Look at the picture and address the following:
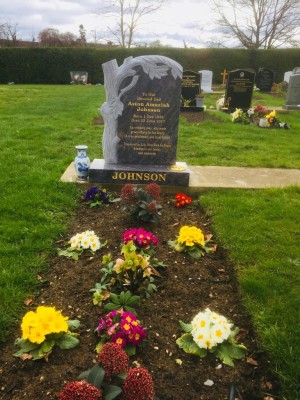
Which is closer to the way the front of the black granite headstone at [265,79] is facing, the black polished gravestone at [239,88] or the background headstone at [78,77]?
the black polished gravestone

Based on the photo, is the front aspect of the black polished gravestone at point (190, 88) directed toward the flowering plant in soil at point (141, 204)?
yes

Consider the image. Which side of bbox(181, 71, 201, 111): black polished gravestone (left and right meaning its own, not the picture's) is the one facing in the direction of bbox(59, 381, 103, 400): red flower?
front

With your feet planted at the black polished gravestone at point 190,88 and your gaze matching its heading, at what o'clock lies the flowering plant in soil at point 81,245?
The flowering plant in soil is roughly at 12 o'clock from the black polished gravestone.

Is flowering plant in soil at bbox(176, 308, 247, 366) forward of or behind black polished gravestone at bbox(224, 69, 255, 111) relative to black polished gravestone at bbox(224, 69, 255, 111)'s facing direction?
forward

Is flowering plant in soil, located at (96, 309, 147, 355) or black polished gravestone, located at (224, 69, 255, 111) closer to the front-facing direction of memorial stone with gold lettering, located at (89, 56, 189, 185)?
the flowering plant in soil

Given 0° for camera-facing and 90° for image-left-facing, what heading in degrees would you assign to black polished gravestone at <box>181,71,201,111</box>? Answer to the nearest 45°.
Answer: approximately 0°

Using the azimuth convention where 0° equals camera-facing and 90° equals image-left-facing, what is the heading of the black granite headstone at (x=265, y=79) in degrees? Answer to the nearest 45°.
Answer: approximately 0°

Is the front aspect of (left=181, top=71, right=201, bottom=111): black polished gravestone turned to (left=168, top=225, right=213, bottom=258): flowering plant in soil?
yes

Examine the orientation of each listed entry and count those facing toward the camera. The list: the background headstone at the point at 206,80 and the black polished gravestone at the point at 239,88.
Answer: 2

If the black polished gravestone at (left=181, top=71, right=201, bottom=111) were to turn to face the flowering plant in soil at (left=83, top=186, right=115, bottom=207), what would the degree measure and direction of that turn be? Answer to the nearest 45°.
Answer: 0° — it already faces it

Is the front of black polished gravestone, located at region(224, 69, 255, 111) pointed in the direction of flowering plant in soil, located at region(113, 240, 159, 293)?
yes
